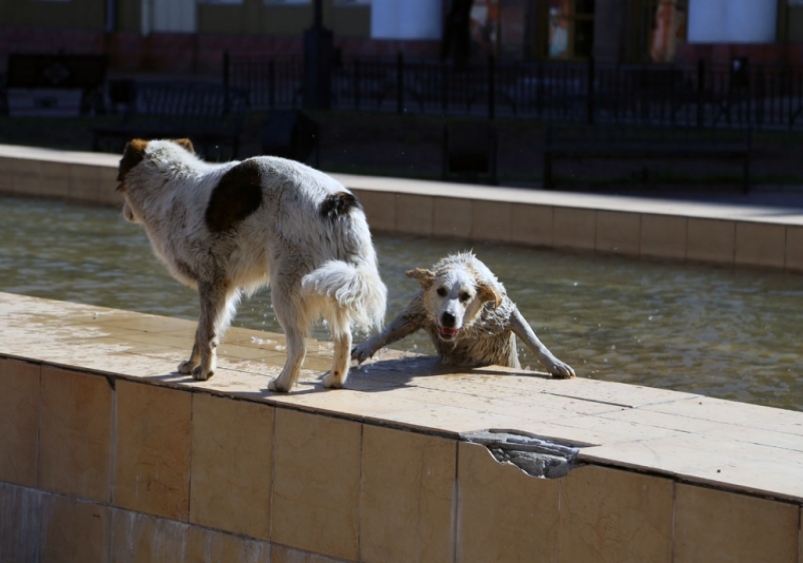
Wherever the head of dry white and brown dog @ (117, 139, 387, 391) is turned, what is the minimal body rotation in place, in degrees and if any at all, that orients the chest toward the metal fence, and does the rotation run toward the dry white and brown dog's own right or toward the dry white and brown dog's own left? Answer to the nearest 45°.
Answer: approximately 45° to the dry white and brown dog's own right

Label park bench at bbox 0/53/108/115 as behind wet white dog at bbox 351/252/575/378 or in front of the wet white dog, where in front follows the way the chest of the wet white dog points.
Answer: behind

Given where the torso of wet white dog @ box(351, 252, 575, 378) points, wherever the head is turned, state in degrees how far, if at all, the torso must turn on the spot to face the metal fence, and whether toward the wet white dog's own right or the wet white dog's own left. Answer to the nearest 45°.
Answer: approximately 180°

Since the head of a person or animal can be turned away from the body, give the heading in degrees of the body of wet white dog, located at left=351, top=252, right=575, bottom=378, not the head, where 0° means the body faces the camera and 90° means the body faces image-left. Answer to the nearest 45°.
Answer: approximately 0°

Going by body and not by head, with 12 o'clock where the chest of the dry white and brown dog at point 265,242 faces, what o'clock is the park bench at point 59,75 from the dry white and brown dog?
The park bench is roughly at 1 o'clock from the dry white and brown dog.

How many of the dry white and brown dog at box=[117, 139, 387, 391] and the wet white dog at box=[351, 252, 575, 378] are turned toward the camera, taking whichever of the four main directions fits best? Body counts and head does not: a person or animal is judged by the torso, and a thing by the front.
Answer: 1

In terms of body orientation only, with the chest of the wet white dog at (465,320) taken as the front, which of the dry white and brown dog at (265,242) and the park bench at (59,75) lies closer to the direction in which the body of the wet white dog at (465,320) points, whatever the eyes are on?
the dry white and brown dog

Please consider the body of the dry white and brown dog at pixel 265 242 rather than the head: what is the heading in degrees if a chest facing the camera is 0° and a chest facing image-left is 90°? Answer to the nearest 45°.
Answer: approximately 135°

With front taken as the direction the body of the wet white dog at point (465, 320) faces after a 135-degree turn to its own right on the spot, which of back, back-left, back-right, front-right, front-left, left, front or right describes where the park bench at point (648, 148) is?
front-right
